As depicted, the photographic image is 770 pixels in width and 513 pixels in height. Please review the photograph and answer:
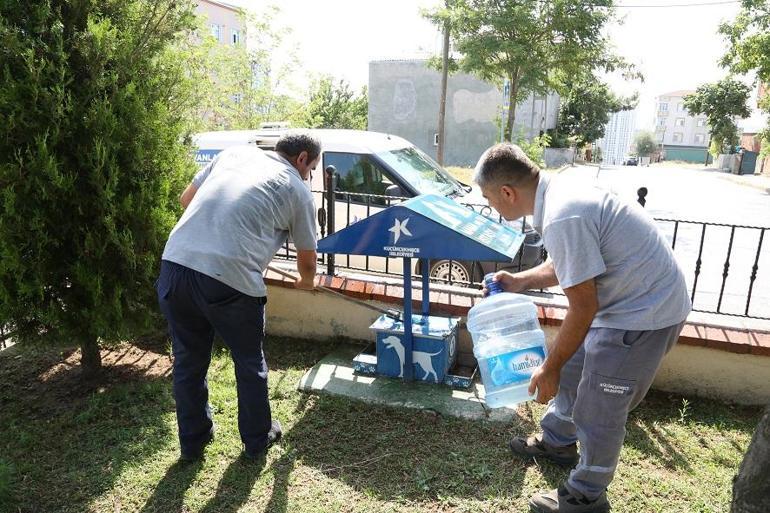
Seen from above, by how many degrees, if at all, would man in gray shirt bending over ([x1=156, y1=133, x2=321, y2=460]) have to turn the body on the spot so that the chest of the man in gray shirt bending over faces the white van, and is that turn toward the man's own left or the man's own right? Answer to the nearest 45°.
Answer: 0° — they already face it

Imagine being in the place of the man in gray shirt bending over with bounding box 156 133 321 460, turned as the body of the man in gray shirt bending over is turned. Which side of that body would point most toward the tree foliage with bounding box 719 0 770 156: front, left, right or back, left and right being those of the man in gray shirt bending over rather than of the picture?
front

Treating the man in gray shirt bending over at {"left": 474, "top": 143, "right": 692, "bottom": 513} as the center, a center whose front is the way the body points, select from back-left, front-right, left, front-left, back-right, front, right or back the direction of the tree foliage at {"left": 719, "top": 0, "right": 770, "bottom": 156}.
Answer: right

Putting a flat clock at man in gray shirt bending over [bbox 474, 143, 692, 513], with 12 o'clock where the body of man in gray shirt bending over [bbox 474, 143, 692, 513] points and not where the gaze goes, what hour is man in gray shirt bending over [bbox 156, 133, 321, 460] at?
man in gray shirt bending over [bbox 156, 133, 321, 460] is roughly at 12 o'clock from man in gray shirt bending over [bbox 474, 143, 692, 513].

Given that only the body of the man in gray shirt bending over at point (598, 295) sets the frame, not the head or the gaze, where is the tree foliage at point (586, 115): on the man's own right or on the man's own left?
on the man's own right

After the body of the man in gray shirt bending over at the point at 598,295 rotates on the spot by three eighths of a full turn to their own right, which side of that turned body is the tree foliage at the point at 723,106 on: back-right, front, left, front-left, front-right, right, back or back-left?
front-left

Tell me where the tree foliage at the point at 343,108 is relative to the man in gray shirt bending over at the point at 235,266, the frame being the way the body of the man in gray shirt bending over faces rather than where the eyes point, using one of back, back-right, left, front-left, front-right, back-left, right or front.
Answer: front-left

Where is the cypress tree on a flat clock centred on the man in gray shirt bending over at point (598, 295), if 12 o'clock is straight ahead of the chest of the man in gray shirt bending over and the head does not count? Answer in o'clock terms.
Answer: The cypress tree is roughly at 12 o'clock from the man in gray shirt bending over.

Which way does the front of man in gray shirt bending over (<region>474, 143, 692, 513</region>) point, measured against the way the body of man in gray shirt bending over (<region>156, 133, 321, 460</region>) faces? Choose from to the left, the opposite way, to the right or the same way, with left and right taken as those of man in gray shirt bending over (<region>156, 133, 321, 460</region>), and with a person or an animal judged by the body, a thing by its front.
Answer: to the left

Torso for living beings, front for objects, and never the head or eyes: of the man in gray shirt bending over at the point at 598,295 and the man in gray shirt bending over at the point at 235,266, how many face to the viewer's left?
1

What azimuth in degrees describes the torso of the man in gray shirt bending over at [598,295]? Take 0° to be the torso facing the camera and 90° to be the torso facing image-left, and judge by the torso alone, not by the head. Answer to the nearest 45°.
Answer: approximately 90°

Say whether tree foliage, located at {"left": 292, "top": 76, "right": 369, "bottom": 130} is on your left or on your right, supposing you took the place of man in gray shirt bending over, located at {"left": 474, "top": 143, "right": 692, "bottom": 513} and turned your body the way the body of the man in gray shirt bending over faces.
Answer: on your right

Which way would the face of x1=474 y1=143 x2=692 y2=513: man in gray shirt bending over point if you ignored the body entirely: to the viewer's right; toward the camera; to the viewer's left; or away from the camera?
to the viewer's left

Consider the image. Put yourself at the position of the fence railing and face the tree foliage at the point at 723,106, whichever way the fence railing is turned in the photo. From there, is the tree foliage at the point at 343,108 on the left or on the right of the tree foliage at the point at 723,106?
left

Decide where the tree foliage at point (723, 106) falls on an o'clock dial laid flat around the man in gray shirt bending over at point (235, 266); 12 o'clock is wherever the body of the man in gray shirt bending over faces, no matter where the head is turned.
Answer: The tree foliage is roughly at 12 o'clock from the man in gray shirt bending over.

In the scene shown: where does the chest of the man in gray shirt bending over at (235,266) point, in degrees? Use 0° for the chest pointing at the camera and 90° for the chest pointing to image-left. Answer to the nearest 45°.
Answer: approximately 225°

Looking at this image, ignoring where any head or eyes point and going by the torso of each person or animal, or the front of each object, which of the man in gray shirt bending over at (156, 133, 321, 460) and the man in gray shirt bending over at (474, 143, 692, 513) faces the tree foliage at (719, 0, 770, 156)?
the man in gray shirt bending over at (156, 133, 321, 460)

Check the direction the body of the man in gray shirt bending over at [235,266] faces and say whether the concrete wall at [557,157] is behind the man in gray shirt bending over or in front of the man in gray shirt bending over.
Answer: in front
